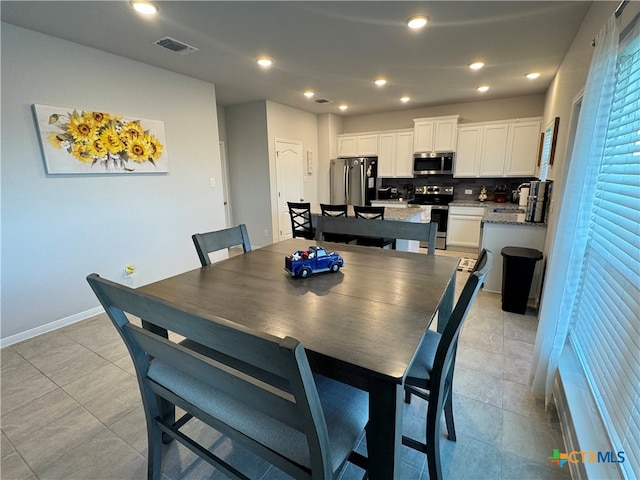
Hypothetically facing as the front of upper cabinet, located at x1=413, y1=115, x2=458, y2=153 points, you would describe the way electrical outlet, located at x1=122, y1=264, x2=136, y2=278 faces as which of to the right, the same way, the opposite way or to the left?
to the left

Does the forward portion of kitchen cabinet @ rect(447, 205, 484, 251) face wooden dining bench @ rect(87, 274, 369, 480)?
yes

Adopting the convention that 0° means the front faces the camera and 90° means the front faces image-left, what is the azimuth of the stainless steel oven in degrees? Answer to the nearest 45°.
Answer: approximately 0°

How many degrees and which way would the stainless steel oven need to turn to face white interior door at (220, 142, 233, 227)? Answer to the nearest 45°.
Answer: approximately 90° to its right

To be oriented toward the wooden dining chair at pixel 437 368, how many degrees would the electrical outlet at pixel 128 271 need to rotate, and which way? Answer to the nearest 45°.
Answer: approximately 45° to its right

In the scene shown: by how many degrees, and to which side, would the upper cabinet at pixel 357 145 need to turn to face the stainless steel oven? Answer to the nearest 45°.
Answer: approximately 45° to its left

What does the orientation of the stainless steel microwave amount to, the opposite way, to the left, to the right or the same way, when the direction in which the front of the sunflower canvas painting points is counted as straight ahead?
to the right

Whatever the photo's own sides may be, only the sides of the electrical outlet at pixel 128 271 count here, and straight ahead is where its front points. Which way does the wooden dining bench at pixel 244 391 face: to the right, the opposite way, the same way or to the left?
to the left
